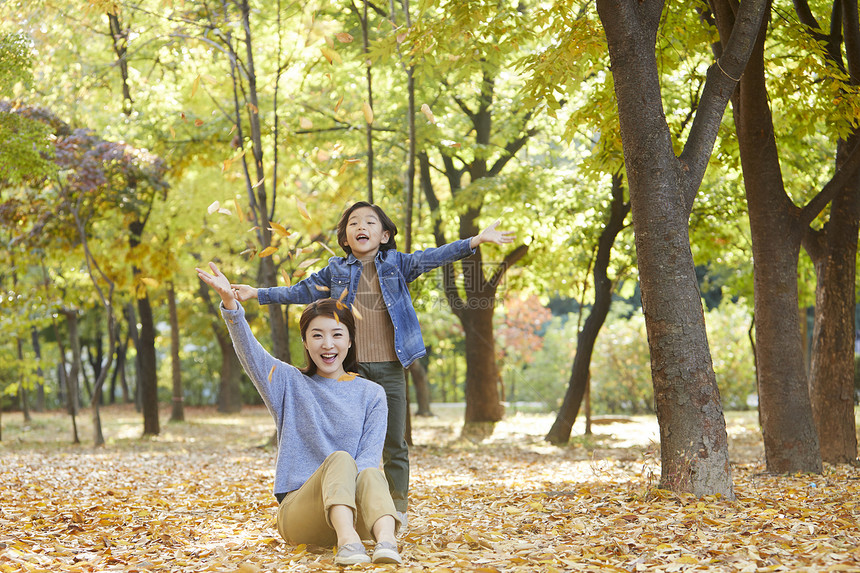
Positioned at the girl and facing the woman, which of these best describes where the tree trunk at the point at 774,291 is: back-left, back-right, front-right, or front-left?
back-left

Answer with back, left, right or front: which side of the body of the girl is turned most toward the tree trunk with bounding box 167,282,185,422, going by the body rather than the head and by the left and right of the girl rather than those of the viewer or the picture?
back

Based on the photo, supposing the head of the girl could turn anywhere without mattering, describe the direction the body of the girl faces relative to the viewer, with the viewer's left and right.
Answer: facing the viewer

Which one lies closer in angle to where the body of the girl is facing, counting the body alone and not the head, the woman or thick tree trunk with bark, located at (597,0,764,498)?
the woman

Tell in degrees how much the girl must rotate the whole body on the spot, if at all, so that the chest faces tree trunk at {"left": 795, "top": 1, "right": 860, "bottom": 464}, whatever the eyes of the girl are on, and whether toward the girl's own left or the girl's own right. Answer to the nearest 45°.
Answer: approximately 135° to the girl's own left

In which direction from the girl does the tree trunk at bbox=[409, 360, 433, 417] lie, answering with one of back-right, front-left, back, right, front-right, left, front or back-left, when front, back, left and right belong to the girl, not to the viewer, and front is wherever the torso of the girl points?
back

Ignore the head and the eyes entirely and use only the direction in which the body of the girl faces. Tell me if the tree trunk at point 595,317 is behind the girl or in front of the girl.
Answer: behind

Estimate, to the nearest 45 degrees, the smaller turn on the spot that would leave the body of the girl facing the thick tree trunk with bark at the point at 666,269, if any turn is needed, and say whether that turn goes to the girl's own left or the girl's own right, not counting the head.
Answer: approximately 90° to the girl's own left

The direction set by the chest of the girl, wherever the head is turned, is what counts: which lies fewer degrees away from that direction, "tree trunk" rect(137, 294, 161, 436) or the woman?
the woman

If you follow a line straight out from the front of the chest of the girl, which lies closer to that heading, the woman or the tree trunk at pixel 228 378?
the woman
